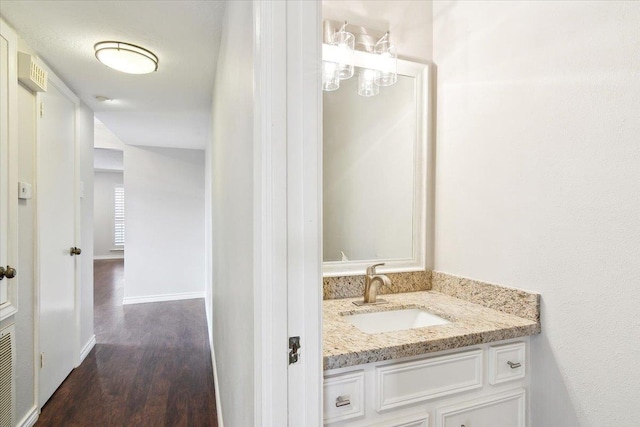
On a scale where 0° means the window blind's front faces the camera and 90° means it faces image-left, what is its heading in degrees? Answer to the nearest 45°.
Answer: approximately 0°

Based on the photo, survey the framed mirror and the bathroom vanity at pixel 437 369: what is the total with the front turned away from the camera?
0

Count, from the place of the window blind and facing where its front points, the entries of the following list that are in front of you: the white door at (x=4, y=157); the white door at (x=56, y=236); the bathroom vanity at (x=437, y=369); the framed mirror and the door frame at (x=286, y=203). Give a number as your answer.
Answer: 5

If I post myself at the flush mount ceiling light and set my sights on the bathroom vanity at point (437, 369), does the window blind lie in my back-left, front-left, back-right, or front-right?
back-left

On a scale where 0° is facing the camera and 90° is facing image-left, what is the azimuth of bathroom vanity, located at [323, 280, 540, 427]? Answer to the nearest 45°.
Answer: approximately 315°

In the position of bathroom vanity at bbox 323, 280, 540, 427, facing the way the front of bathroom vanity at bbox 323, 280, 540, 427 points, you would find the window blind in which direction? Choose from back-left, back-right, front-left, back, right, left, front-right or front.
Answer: back

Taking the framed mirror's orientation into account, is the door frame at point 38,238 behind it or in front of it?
behind
